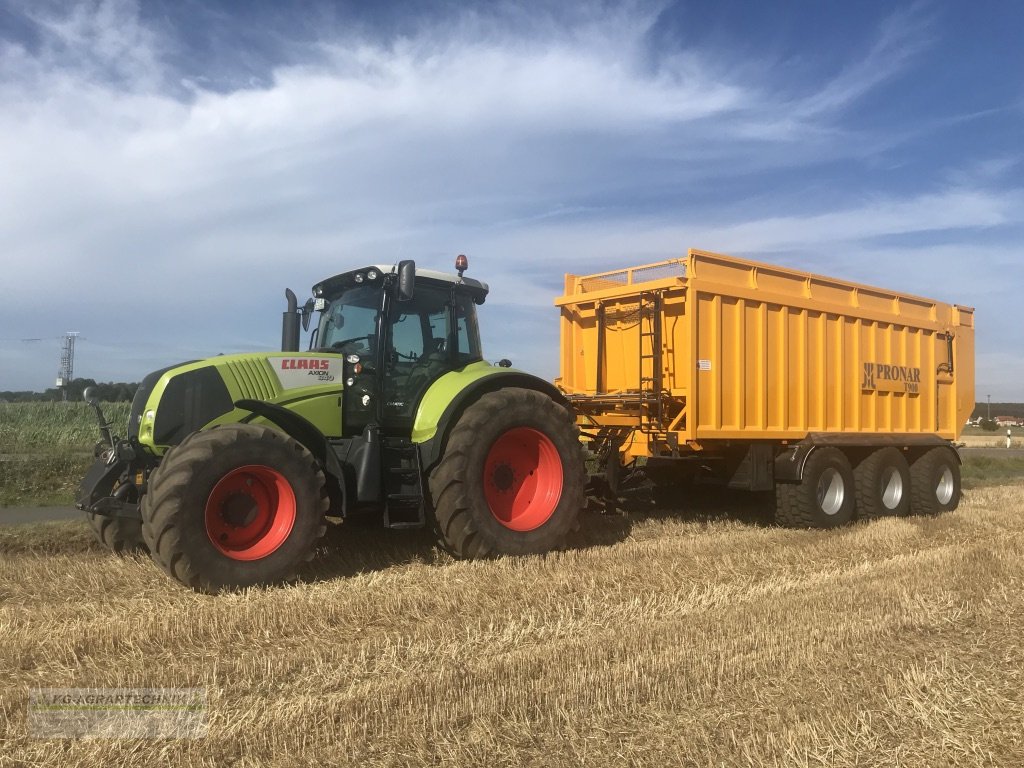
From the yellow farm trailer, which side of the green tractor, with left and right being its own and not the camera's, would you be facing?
back

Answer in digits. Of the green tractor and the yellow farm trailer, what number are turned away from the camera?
0

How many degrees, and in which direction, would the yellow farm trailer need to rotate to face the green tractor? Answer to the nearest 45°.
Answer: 0° — it already faces it

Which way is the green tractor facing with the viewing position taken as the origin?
facing the viewer and to the left of the viewer

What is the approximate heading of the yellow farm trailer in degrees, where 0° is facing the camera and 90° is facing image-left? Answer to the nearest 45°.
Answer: approximately 45°
